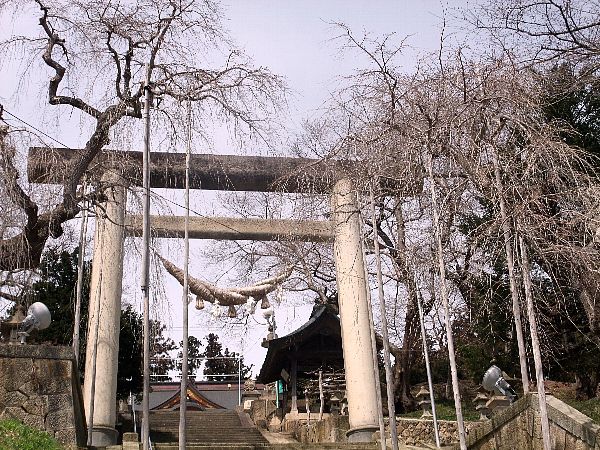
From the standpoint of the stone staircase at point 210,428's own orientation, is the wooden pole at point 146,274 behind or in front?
in front

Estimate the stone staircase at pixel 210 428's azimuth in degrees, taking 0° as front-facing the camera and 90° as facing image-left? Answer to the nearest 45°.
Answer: approximately 0°

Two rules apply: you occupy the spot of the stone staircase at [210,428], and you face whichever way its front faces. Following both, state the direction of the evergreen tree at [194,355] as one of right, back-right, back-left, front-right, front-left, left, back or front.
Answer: back

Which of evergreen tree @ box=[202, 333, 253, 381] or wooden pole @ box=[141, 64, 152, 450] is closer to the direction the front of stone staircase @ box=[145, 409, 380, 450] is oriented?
the wooden pole

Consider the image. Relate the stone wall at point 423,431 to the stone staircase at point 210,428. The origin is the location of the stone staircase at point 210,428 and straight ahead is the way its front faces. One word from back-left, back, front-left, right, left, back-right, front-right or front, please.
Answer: front-left

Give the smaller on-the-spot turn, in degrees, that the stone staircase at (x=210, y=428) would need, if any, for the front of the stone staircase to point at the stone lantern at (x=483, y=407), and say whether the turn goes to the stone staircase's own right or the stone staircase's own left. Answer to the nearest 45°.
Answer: approximately 45° to the stone staircase's own left

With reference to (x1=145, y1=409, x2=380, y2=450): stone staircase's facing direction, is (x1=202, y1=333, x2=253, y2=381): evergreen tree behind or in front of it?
behind
